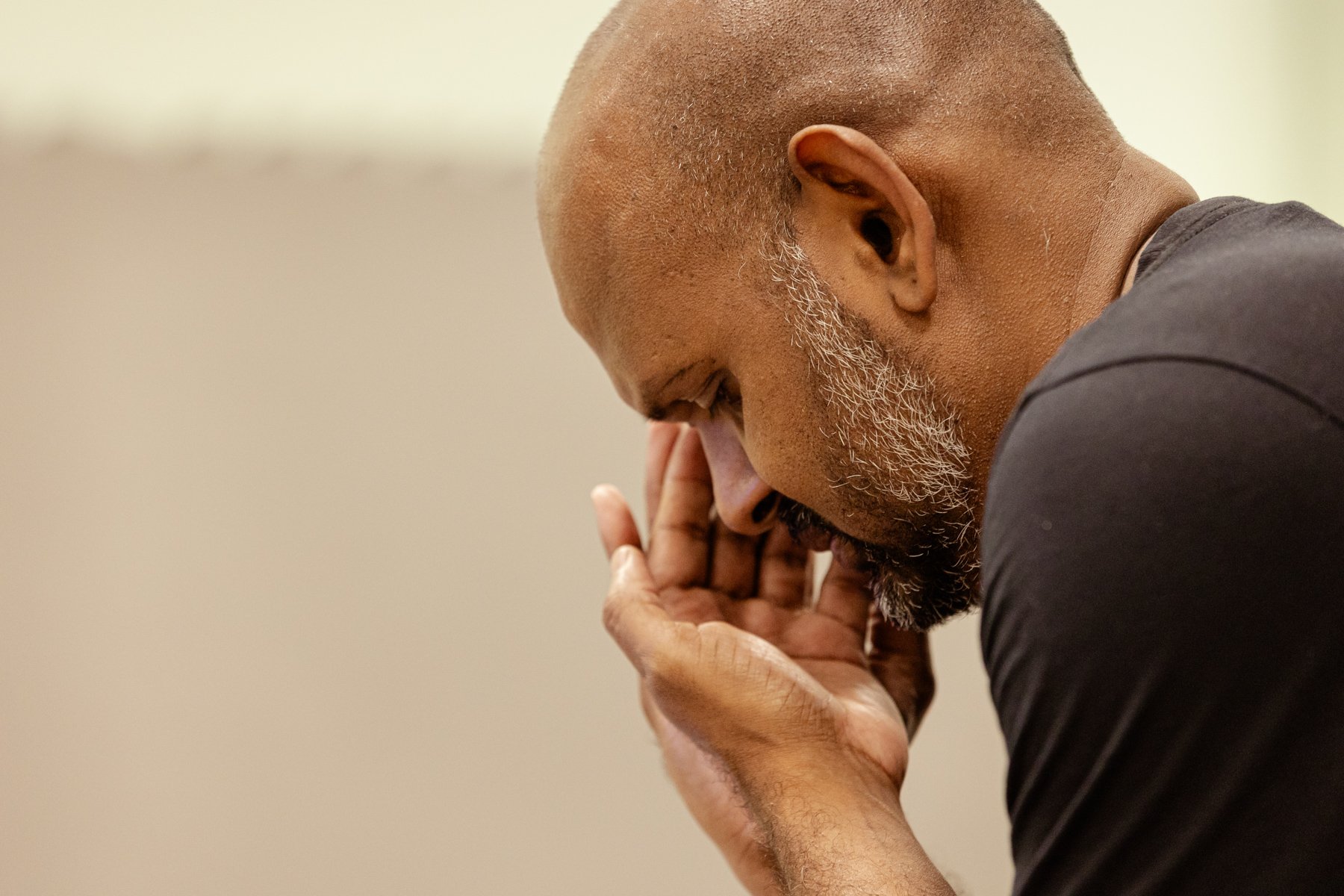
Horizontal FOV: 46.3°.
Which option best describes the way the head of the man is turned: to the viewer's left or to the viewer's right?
to the viewer's left

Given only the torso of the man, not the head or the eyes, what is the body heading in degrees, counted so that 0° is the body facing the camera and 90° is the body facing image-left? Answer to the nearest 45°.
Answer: approximately 90°
